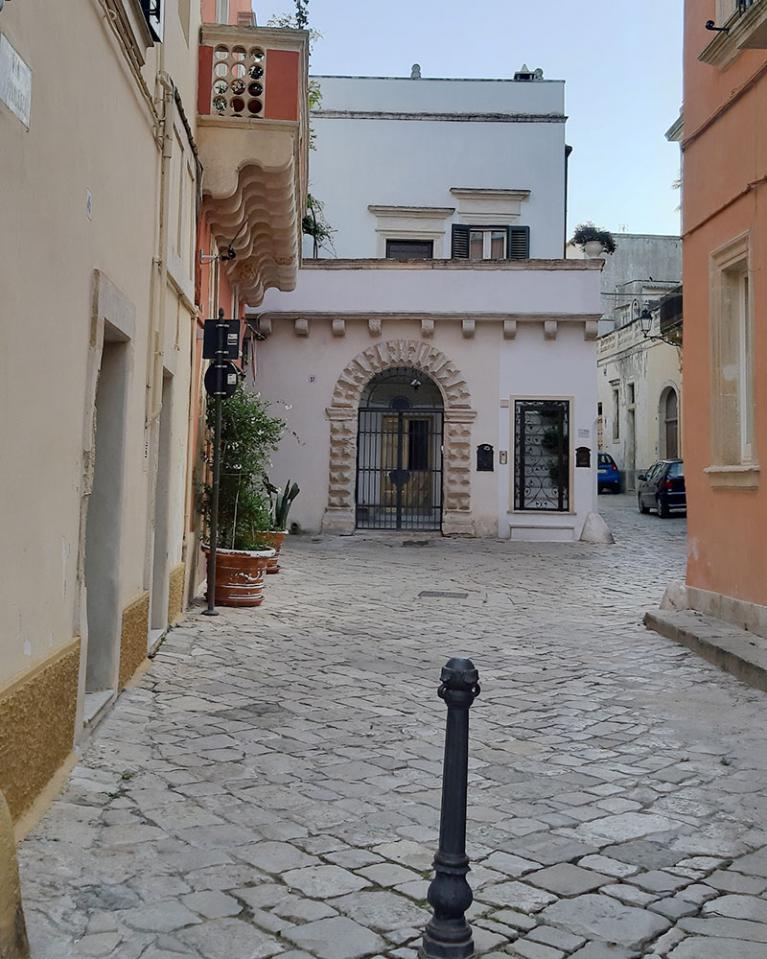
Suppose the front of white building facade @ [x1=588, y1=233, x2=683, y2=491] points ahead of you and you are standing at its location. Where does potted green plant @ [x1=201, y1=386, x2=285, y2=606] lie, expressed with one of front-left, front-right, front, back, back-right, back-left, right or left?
front-left

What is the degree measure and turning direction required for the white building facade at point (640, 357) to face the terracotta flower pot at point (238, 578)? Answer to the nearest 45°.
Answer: approximately 45° to its left

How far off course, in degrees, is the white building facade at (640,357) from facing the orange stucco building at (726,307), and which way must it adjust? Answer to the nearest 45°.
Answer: approximately 45° to its left

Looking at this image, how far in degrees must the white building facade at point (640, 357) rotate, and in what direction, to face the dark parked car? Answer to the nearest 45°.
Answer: approximately 45° to its left

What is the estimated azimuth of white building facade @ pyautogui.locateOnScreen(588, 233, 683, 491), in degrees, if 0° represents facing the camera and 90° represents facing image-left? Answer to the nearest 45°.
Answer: approximately 45°

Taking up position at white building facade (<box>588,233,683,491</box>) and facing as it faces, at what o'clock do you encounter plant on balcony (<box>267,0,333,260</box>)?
The plant on balcony is roughly at 11 o'clock from the white building facade.

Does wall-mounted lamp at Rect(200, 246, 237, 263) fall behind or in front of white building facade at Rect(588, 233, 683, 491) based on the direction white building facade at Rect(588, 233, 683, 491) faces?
in front

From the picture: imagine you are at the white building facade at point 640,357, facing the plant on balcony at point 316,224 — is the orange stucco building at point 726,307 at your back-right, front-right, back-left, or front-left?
front-left

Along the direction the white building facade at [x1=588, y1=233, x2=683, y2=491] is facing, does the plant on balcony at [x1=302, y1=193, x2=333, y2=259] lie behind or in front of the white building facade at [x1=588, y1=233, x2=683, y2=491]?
in front
